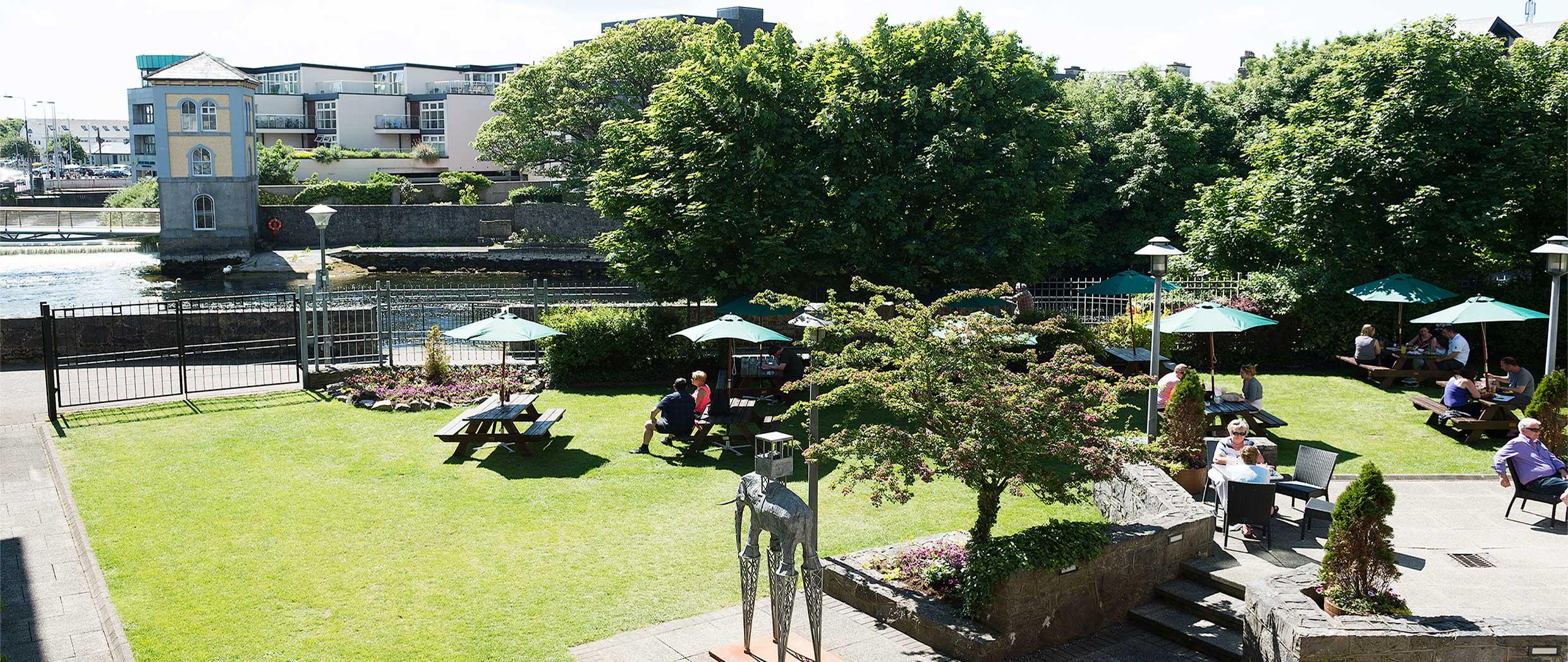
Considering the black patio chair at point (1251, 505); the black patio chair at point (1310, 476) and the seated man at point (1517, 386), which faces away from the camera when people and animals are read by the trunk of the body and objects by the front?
the black patio chair at point (1251, 505)

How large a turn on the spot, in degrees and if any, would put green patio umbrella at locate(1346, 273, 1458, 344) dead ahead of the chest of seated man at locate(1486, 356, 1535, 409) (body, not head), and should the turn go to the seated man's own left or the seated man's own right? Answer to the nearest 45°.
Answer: approximately 45° to the seated man's own right

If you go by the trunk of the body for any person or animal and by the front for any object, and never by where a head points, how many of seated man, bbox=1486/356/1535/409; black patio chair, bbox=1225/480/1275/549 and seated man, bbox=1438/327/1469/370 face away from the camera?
1

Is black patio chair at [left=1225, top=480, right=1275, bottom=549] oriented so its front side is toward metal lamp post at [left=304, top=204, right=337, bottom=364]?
no

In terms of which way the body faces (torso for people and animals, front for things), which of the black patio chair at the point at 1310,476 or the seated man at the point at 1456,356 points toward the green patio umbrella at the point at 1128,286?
the seated man

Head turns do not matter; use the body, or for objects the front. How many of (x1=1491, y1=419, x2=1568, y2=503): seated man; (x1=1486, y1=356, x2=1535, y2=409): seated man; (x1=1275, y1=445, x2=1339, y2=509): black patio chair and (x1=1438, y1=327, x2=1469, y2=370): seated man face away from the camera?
0

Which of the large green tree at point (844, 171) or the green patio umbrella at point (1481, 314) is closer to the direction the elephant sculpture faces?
the large green tree

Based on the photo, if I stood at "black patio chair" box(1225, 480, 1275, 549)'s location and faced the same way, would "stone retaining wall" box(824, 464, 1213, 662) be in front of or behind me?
behind

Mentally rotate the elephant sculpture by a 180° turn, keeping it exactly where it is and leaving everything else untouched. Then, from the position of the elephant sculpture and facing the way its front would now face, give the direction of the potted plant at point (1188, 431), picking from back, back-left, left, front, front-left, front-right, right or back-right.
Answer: left

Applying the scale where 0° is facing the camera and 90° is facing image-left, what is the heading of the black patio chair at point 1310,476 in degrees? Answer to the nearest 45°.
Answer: approximately 45°

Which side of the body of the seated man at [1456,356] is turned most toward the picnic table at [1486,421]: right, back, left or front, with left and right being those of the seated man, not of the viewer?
left

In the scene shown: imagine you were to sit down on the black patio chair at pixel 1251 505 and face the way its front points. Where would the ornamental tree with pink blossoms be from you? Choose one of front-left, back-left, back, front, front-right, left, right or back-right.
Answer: back-left

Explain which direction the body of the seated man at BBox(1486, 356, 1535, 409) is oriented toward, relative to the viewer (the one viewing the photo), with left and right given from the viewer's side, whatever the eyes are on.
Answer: facing to the left of the viewer

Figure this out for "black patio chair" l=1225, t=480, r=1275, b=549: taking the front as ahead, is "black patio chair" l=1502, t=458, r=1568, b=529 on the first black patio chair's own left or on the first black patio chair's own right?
on the first black patio chair's own right

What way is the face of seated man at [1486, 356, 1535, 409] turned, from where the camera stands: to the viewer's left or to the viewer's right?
to the viewer's left

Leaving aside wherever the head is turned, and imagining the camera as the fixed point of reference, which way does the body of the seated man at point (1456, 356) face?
to the viewer's left

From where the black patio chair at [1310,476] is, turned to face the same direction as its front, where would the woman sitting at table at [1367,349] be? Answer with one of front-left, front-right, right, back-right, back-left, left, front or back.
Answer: back-right

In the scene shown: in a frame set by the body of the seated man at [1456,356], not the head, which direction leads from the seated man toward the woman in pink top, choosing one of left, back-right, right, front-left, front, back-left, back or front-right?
front-left

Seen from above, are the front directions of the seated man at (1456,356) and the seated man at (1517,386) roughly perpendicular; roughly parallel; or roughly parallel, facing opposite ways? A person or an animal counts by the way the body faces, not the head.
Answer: roughly parallel

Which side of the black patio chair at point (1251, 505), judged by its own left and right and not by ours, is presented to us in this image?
back

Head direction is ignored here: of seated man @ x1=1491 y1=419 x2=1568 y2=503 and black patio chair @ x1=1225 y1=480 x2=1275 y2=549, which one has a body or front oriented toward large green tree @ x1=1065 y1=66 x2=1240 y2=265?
the black patio chair
